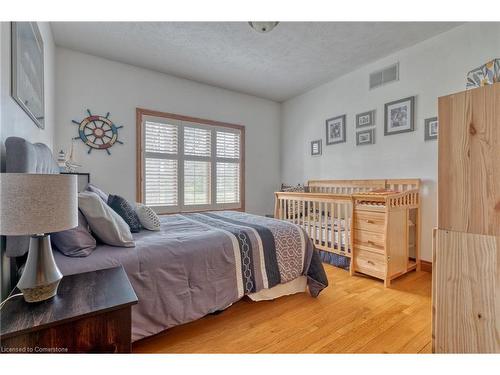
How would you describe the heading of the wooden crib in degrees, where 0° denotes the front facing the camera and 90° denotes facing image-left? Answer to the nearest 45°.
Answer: approximately 45°

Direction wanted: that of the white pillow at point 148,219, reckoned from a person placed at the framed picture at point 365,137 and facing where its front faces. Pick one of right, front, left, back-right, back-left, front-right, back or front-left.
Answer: front

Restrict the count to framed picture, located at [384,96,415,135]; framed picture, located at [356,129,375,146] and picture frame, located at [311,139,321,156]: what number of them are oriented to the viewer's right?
0

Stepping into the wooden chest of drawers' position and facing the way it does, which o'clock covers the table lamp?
The table lamp is roughly at 11 o'clock from the wooden chest of drawers.

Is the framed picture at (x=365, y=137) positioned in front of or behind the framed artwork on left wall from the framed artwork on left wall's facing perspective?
in front

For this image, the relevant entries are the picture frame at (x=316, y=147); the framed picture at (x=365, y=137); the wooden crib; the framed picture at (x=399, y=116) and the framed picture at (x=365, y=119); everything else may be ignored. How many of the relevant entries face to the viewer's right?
0

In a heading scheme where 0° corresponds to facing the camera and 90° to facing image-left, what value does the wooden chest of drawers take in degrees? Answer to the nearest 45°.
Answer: approximately 45°

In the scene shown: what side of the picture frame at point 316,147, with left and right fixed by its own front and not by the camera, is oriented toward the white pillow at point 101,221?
front

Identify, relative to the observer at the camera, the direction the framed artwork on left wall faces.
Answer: facing to the right of the viewer

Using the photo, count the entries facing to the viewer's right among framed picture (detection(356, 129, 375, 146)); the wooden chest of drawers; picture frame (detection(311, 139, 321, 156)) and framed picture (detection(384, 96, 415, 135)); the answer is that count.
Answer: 0

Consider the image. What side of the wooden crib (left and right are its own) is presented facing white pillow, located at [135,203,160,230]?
front

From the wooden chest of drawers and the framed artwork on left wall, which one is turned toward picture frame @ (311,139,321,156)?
the framed artwork on left wall

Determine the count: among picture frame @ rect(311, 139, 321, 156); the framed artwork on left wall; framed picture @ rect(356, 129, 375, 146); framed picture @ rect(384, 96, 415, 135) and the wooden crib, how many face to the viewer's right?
1

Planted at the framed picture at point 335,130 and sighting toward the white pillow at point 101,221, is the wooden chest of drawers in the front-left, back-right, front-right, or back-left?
front-left

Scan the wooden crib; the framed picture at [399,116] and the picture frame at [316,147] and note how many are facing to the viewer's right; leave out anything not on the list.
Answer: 0

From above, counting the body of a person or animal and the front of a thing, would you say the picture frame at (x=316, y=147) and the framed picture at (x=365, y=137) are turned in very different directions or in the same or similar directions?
same or similar directions

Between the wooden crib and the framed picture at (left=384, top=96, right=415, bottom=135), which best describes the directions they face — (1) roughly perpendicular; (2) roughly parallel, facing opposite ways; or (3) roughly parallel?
roughly parallel

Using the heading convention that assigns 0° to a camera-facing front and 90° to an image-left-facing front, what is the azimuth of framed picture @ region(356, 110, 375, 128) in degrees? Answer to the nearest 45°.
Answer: approximately 45°

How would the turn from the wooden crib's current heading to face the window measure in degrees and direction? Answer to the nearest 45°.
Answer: approximately 45° to its right
